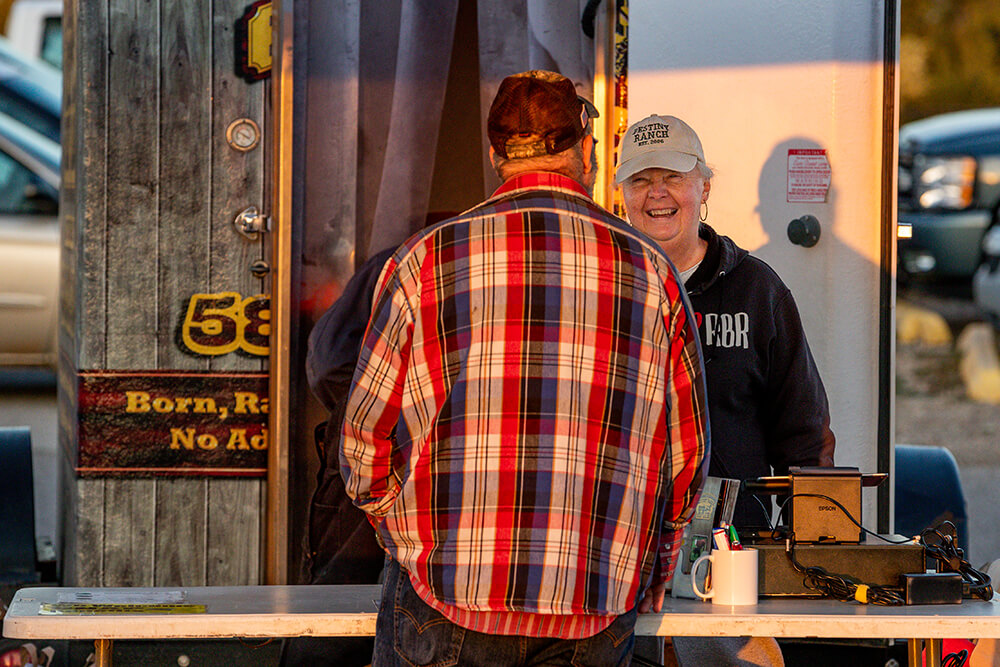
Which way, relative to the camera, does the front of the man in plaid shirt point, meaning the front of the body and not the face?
away from the camera

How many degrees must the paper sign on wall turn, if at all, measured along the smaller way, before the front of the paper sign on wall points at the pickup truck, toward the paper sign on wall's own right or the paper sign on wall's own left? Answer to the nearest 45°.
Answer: approximately 180°

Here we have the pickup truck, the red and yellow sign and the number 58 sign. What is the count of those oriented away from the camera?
0

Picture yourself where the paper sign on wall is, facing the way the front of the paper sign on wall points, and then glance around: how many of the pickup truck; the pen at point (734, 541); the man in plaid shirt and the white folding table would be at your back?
1

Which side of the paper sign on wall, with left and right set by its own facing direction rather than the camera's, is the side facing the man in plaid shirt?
front

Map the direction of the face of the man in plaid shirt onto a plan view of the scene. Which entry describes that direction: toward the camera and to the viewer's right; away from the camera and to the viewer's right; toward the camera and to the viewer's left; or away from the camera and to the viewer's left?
away from the camera and to the viewer's right

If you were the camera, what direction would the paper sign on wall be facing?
facing the viewer

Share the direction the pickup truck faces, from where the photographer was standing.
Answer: facing the viewer and to the left of the viewer

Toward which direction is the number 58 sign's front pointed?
toward the camera
